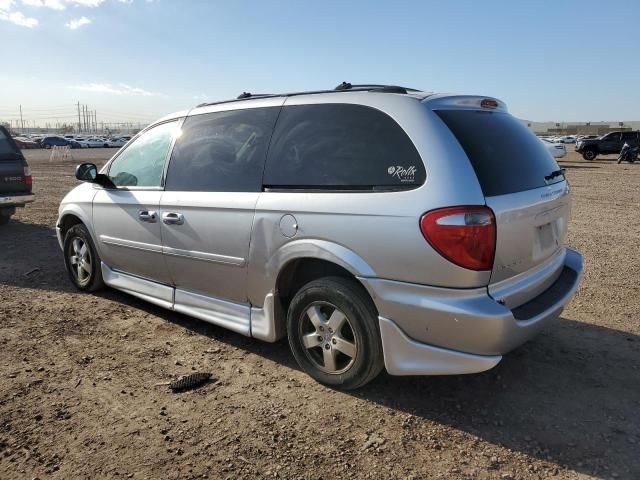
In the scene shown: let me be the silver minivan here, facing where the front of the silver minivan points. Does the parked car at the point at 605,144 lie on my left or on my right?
on my right

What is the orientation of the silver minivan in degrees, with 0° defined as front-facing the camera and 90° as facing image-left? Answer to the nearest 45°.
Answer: approximately 135°

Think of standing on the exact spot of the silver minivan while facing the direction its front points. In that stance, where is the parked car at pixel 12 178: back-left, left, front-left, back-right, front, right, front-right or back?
front
